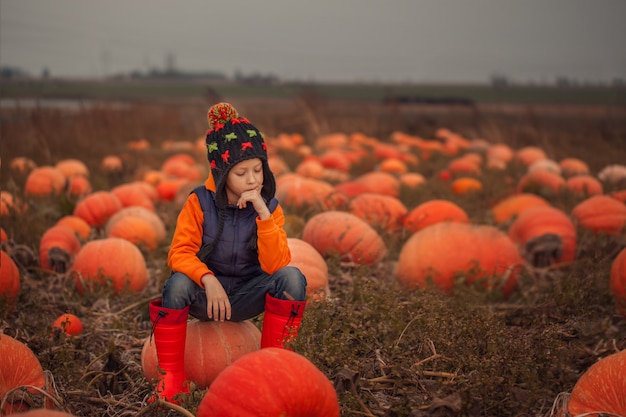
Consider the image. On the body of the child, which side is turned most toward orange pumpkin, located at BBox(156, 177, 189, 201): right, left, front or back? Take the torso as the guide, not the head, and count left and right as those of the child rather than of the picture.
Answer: back

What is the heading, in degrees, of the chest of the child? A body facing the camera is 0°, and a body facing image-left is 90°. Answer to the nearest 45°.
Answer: approximately 0°

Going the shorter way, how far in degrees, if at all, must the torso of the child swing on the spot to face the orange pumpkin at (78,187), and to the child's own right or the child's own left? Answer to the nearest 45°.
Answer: approximately 180°

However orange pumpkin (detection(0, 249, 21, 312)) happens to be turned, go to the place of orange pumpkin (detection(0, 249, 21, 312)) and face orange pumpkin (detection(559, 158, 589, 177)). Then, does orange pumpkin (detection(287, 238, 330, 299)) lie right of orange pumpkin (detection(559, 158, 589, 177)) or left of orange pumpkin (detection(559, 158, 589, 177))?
right

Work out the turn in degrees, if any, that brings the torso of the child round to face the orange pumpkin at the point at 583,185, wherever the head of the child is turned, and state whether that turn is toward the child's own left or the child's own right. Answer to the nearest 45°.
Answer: approximately 135° to the child's own left

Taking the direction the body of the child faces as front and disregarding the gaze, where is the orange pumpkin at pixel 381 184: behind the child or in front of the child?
behind

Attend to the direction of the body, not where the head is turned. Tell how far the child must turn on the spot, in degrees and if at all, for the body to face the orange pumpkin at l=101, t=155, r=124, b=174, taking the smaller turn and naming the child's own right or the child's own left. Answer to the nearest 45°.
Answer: approximately 180°

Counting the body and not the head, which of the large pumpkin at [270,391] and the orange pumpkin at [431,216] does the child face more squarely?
the large pumpkin

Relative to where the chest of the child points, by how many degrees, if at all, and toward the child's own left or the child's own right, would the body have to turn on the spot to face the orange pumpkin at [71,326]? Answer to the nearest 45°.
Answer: approximately 135° to the child's own right
